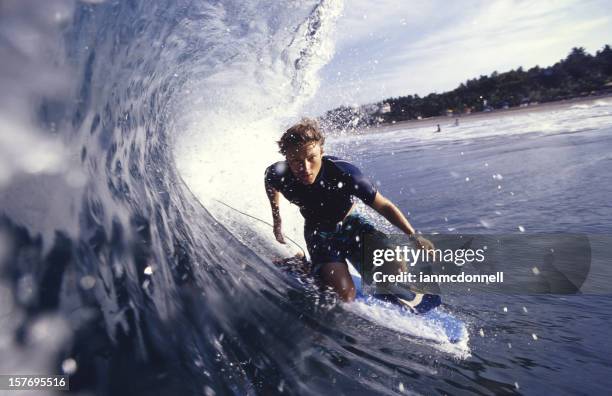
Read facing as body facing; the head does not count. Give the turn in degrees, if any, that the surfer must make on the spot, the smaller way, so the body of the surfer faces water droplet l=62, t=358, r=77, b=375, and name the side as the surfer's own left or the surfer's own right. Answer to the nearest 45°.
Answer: approximately 45° to the surfer's own right

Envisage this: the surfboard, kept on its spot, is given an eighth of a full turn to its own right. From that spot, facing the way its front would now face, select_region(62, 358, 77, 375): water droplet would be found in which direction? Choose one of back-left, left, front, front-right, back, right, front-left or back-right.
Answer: front-right

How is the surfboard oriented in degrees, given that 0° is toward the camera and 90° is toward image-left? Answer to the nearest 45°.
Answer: approximately 315°

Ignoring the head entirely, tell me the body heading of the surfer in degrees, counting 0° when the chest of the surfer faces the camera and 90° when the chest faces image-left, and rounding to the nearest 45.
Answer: approximately 0°
